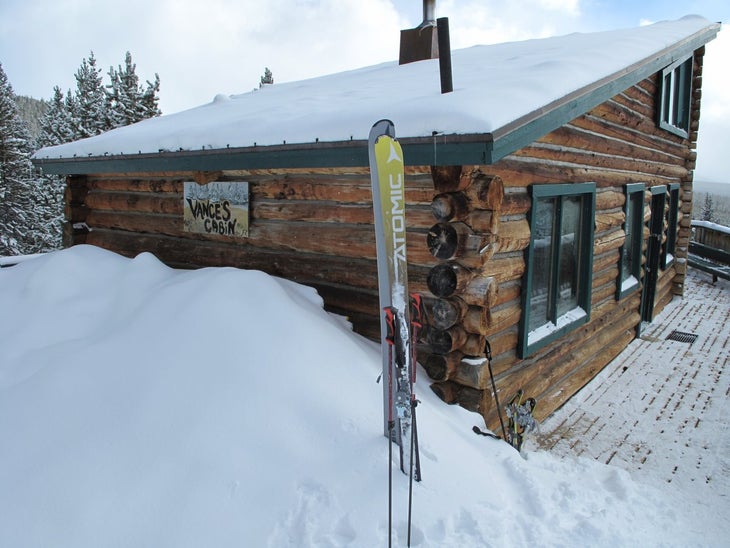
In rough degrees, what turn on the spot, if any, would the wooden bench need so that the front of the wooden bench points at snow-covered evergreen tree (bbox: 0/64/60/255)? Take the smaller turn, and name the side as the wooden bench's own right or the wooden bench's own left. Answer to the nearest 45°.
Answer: approximately 45° to the wooden bench's own right

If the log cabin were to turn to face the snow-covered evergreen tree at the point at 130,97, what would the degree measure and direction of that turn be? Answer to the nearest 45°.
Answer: approximately 180°

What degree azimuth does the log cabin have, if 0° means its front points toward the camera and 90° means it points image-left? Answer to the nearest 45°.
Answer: approximately 315°

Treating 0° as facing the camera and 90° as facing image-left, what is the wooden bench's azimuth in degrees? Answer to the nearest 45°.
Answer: approximately 45°

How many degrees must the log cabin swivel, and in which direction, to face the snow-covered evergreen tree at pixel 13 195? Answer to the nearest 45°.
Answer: approximately 180°

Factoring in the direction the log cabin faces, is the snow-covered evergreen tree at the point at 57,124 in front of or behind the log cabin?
behind

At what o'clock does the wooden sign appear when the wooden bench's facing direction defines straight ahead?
The wooden sign is roughly at 11 o'clock from the wooden bench.

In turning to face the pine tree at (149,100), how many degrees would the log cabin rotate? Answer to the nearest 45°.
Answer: approximately 180°

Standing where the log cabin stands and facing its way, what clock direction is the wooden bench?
The wooden bench is roughly at 9 o'clock from the log cabin.
